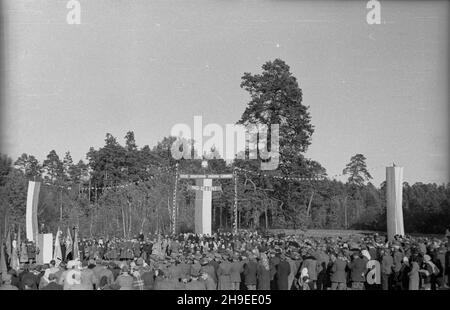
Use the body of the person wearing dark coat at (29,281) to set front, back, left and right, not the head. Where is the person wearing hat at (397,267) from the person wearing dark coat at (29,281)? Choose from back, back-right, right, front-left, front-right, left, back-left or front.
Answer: right

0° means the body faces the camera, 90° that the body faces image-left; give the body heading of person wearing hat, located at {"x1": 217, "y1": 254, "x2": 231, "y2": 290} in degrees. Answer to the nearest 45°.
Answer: approximately 180°

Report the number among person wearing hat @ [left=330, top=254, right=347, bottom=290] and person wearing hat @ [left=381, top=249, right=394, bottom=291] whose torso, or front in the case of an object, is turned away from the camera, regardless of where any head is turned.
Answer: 2

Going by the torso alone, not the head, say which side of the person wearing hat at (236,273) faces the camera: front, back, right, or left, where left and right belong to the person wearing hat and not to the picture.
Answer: back

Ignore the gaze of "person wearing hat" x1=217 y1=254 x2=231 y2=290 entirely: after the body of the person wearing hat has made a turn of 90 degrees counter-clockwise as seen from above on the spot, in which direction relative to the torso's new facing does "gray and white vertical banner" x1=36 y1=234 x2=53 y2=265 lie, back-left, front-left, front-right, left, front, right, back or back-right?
front-right

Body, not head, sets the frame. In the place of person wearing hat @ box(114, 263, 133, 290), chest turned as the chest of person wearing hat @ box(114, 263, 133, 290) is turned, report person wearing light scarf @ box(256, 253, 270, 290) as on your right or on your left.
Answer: on your right

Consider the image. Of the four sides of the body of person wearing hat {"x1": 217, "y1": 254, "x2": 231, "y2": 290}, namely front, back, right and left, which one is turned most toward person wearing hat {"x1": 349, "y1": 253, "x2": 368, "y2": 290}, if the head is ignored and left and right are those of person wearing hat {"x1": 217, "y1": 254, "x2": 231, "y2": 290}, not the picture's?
right

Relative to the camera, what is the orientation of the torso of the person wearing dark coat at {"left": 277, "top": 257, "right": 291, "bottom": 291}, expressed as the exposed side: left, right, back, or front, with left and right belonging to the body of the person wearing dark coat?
back

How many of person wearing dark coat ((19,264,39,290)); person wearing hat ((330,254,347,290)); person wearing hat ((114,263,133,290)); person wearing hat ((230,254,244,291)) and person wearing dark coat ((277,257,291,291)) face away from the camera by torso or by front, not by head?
5

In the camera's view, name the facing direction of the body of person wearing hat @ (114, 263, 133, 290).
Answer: away from the camera

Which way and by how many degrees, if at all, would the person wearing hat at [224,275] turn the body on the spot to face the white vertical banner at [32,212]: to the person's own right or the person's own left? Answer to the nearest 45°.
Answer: approximately 45° to the person's own left

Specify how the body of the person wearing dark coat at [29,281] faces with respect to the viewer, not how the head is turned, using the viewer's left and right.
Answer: facing away from the viewer

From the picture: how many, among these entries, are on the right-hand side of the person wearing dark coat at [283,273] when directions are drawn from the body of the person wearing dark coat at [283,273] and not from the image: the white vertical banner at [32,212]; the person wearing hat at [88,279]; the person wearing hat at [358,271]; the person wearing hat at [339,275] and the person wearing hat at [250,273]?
2

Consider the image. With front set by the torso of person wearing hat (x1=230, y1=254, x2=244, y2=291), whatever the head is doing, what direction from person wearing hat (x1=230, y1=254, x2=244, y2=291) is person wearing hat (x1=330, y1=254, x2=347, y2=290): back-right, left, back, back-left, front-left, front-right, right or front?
right

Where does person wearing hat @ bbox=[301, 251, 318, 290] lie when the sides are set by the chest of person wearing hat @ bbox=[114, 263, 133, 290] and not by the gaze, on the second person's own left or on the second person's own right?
on the second person's own right

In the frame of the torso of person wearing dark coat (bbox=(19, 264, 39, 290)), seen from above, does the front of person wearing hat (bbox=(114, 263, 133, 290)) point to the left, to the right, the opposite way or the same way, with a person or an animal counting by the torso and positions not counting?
the same way

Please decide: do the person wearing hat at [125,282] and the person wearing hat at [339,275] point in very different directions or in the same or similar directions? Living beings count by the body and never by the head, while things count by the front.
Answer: same or similar directions

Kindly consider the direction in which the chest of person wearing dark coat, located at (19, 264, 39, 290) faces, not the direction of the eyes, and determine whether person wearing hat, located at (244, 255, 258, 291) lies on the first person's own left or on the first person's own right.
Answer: on the first person's own right

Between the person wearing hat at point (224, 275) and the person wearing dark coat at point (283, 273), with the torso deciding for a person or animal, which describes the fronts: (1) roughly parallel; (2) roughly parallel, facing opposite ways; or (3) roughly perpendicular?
roughly parallel

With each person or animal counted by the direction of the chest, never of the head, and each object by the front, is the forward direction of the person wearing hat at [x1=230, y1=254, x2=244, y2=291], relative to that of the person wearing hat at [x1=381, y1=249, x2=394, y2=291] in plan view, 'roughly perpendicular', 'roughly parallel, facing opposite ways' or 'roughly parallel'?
roughly parallel

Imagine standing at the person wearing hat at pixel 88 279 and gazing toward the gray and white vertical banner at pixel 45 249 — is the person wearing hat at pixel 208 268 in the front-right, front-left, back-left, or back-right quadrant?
front-right

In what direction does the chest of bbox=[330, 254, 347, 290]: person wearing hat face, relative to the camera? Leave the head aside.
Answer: away from the camera
